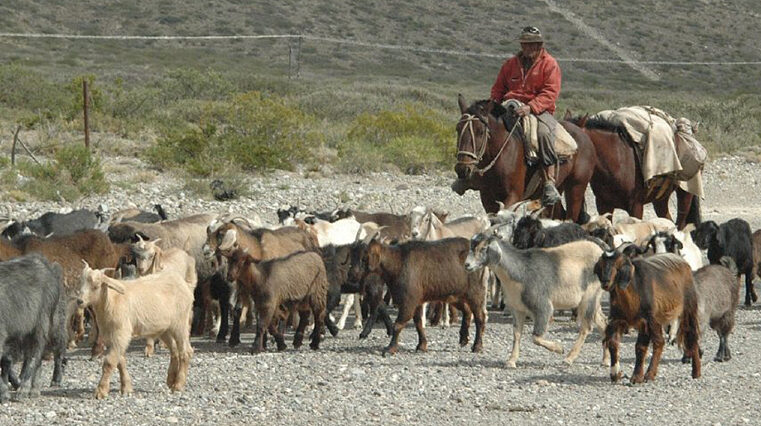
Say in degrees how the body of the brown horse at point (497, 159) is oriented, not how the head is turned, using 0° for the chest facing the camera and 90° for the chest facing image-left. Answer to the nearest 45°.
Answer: approximately 45°

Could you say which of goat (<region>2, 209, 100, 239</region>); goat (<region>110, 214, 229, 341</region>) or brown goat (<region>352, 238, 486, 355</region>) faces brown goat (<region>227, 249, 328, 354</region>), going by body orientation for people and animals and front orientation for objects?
brown goat (<region>352, 238, 486, 355</region>)

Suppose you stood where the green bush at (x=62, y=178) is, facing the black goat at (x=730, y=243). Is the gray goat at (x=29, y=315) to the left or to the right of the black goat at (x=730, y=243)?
right

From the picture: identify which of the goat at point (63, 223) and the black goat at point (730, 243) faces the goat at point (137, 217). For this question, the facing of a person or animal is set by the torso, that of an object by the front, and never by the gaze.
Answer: the black goat

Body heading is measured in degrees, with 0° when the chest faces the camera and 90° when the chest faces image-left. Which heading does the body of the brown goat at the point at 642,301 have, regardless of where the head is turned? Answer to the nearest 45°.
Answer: approximately 45°

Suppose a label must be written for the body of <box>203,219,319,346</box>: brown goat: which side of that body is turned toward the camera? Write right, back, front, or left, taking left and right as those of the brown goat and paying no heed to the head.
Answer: left

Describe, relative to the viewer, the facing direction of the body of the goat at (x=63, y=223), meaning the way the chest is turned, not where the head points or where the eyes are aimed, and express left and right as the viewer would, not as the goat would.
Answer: facing to the left of the viewer

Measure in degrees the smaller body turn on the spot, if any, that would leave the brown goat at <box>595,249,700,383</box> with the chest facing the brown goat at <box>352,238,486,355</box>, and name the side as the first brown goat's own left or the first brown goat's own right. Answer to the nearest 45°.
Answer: approximately 90° to the first brown goat's own right

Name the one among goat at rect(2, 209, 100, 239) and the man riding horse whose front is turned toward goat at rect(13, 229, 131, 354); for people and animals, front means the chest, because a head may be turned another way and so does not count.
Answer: the man riding horse

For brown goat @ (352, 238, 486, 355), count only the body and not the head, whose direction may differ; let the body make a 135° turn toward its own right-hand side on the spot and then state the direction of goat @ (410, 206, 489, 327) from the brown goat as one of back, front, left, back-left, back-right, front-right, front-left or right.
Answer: front-left

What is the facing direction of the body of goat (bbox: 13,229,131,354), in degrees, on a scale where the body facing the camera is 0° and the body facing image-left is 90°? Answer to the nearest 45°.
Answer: approximately 90°

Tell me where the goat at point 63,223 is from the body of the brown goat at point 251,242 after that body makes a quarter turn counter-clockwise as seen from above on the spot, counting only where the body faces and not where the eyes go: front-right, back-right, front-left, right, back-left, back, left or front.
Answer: back-right
